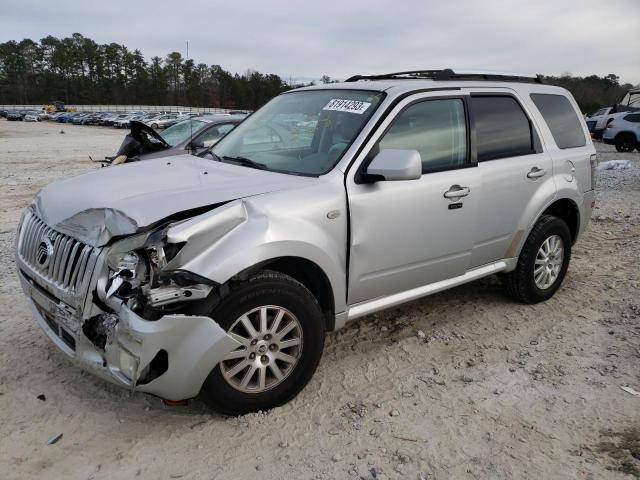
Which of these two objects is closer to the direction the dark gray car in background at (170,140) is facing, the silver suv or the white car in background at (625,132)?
the silver suv

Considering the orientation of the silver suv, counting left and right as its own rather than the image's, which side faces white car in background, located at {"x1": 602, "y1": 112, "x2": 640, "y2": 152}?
back

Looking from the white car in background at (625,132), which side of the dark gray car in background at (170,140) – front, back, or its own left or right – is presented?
back

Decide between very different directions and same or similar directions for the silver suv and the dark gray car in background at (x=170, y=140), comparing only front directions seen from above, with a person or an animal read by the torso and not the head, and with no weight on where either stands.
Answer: same or similar directions

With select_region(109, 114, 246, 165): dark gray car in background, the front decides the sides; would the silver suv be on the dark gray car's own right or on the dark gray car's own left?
on the dark gray car's own left

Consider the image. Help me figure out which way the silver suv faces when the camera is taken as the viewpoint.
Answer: facing the viewer and to the left of the viewer

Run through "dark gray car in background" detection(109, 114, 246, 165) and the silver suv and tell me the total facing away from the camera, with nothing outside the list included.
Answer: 0
